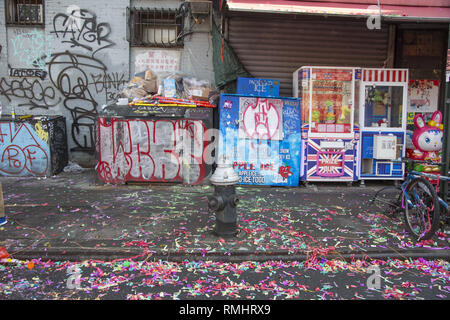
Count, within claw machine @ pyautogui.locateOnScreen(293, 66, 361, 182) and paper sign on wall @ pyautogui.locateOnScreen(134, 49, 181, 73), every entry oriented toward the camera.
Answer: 2

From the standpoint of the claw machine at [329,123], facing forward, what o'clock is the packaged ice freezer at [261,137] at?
The packaged ice freezer is roughly at 2 o'clock from the claw machine.

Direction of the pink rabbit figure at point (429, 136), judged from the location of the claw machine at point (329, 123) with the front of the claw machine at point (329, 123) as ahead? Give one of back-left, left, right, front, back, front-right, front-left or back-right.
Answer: left

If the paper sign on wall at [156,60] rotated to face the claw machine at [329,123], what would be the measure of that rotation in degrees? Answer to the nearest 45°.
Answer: approximately 45° to its left

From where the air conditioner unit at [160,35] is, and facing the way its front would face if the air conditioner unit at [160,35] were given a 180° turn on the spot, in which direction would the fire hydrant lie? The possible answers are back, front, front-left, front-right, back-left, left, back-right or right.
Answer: back

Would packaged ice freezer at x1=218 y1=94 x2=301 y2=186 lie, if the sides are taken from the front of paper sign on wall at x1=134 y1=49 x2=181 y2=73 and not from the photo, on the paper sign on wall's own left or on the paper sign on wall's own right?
on the paper sign on wall's own left

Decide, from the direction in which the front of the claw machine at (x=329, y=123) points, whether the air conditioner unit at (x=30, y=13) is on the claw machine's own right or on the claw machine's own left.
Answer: on the claw machine's own right

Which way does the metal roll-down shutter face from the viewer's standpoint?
toward the camera

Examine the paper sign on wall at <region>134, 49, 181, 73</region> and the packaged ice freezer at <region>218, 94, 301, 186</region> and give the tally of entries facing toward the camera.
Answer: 2

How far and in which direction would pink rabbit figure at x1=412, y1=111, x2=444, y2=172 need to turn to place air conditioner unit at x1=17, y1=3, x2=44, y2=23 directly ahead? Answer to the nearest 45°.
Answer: approximately 135° to its right

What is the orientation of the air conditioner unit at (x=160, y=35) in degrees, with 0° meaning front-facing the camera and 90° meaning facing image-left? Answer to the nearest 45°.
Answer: approximately 0°

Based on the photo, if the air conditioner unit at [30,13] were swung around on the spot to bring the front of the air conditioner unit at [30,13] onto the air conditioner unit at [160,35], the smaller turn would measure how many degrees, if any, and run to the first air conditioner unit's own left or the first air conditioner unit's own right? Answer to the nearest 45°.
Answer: approximately 45° to the first air conditioner unit's own left

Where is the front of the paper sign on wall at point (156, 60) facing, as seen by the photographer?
facing the viewer

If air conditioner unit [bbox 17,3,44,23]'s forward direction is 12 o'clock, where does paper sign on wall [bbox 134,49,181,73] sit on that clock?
The paper sign on wall is roughly at 10 o'clock from the air conditioner unit.

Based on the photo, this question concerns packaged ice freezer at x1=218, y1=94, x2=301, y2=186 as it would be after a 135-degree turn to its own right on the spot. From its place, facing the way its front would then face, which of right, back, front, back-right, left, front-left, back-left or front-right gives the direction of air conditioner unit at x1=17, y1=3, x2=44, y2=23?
front-left

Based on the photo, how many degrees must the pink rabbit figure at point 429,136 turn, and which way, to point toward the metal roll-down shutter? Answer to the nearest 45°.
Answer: approximately 135° to its right
